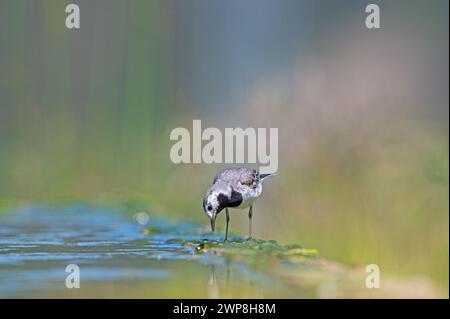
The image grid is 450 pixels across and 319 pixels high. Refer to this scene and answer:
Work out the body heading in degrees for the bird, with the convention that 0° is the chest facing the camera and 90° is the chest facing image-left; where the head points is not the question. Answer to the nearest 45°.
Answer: approximately 45°
